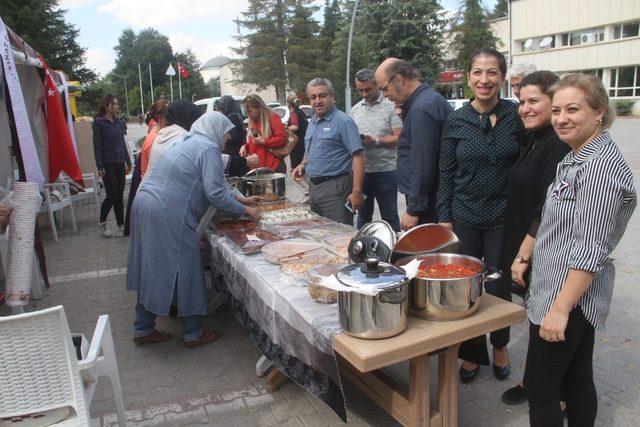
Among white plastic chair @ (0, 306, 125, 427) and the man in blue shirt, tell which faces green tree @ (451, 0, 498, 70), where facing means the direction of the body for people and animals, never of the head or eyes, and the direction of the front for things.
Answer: the white plastic chair

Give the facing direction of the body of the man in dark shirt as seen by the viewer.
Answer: to the viewer's left

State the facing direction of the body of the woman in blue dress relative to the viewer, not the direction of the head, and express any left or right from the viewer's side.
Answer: facing away from the viewer and to the right of the viewer

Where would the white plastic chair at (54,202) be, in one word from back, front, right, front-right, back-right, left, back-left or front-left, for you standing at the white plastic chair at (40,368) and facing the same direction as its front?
front-left

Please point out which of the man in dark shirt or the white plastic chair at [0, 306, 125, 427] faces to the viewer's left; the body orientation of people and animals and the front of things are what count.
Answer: the man in dark shirt

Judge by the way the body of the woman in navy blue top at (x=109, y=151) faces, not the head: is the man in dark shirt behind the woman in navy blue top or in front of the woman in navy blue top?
in front

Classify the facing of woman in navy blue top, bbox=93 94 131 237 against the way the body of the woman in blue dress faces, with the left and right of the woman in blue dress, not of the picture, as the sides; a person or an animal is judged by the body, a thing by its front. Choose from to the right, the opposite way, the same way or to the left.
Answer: to the right

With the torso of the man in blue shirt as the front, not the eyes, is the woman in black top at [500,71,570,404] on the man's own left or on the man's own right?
on the man's own left

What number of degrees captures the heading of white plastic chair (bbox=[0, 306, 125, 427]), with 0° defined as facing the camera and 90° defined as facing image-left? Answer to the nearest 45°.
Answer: approximately 225°

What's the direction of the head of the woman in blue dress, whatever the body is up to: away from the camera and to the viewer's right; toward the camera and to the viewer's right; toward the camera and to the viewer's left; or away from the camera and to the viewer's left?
away from the camera and to the viewer's right

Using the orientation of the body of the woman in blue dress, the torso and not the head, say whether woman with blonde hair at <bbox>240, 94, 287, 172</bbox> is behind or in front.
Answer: in front

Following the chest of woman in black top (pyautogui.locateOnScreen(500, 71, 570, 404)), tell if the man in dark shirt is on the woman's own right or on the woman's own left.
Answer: on the woman's own right
